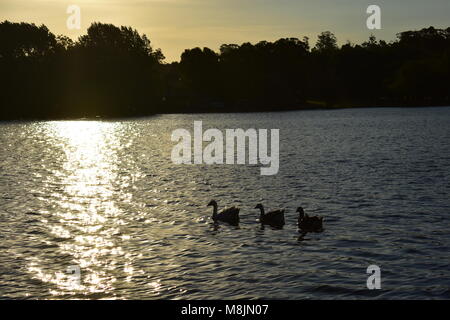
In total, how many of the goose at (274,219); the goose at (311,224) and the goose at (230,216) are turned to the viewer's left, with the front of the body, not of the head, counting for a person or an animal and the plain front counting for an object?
3

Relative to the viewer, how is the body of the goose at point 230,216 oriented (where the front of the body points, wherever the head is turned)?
to the viewer's left

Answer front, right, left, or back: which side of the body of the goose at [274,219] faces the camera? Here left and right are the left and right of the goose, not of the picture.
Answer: left

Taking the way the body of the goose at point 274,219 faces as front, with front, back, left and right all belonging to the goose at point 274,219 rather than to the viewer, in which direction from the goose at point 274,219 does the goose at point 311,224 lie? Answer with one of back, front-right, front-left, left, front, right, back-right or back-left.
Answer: back-left

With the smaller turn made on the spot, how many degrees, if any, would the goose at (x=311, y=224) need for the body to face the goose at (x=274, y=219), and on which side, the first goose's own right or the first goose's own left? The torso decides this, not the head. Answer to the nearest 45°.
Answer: approximately 45° to the first goose's own right

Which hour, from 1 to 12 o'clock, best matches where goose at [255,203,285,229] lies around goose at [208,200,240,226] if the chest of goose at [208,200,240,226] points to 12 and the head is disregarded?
goose at [255,203,285,229] is roughly at 7 o'clock from goose at [208,200,240,226].

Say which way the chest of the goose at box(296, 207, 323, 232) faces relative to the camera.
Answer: to the viewer's left

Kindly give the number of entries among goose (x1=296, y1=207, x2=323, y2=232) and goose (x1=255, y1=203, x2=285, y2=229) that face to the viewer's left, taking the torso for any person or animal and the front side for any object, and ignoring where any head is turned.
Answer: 2
